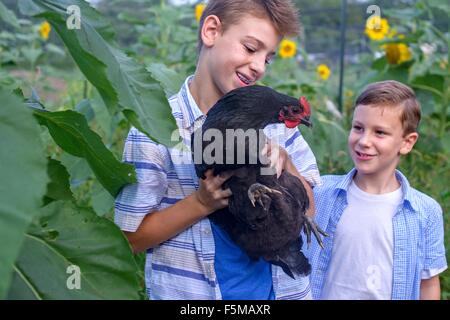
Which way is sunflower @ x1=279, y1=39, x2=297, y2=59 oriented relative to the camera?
toward the camera

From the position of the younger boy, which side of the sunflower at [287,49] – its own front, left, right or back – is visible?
front

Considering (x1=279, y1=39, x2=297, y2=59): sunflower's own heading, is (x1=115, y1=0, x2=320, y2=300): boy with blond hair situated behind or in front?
in front

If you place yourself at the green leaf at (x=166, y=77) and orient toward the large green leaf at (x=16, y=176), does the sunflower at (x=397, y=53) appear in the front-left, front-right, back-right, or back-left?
back-left

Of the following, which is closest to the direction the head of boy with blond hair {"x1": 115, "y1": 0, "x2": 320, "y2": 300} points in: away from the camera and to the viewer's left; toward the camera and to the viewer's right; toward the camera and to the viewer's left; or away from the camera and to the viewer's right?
toward the camera and to the viewer's right

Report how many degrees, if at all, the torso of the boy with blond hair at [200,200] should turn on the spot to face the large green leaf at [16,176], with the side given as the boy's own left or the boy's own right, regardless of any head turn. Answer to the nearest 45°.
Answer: approximately 45° to the boy's own right

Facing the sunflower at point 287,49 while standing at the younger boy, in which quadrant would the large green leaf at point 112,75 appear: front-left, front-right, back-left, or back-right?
back-left

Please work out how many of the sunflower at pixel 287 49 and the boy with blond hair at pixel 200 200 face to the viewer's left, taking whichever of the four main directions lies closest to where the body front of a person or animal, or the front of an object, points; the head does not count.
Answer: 0

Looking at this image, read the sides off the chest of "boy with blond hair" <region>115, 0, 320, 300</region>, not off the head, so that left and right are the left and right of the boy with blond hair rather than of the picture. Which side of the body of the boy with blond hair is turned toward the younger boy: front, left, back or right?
left

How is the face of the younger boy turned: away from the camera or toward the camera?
toward the camera
